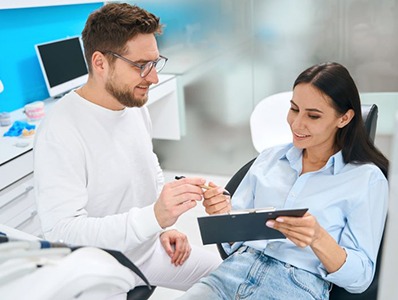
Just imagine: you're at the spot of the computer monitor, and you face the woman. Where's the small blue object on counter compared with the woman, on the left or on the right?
right

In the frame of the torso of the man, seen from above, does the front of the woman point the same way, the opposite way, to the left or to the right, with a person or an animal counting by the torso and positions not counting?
to the right

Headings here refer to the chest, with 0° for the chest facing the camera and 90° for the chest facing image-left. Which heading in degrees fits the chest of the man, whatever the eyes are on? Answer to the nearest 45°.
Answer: approximately 315°

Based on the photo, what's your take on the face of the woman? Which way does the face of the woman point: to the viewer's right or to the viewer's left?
to the viewer's left

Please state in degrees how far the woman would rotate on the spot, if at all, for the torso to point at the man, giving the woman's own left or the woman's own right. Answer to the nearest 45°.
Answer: approximately 45° to the woman's own right

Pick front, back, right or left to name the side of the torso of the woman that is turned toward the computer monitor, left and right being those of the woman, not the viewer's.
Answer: right

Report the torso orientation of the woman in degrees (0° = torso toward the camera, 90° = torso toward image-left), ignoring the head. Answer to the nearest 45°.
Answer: approximately 45°

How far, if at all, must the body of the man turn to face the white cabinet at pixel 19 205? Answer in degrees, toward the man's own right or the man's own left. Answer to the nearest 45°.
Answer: approximately 180°

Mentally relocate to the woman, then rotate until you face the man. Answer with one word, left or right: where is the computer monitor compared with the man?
right

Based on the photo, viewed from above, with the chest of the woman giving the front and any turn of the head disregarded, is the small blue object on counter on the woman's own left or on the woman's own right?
on the woman's own right
